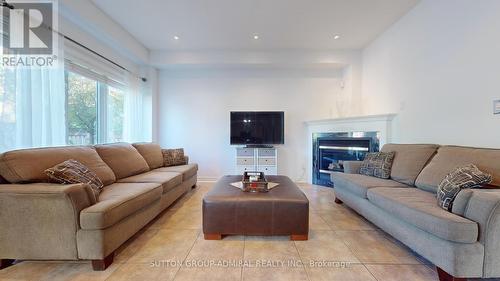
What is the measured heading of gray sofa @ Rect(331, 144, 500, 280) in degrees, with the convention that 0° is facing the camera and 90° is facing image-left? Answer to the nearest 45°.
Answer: approximately 45°

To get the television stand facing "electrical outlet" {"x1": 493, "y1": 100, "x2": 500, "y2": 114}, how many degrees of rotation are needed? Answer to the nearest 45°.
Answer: approximately 45° to its left

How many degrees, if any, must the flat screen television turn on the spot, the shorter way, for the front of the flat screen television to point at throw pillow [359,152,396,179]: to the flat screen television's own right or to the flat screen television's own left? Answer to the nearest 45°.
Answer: approximately 45° to the flat screen television's own left

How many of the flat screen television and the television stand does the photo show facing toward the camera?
2

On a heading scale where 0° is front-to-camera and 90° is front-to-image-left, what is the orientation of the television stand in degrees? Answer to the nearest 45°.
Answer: approximately 0°

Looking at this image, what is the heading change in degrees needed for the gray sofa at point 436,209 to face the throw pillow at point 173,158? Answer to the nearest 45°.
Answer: approximately 45° to its right
